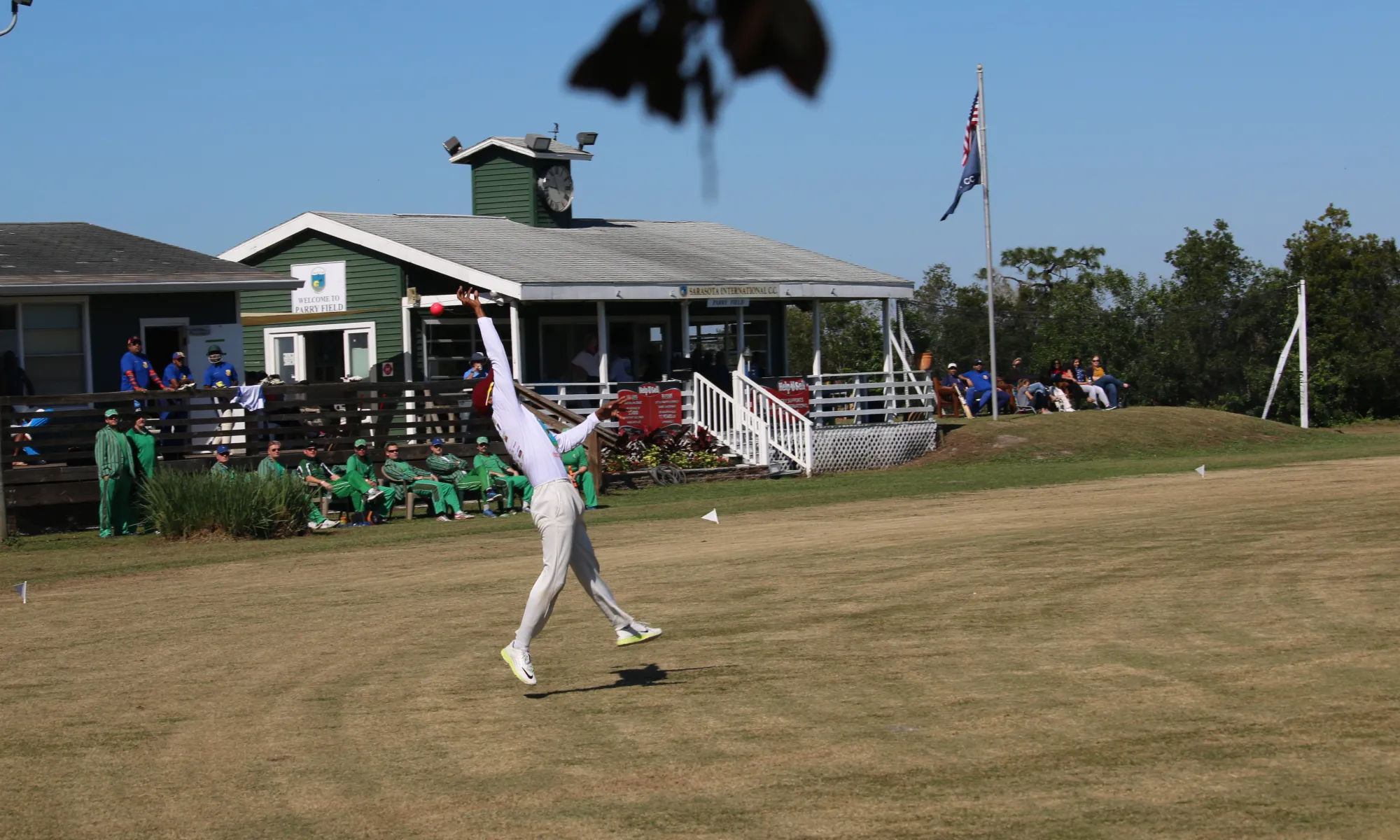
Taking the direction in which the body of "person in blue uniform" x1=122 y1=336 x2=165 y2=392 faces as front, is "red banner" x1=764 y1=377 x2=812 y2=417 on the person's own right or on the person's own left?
on the person's own left

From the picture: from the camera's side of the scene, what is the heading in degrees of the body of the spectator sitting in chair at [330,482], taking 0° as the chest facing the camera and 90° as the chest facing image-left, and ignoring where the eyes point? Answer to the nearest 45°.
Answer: approximately 315°

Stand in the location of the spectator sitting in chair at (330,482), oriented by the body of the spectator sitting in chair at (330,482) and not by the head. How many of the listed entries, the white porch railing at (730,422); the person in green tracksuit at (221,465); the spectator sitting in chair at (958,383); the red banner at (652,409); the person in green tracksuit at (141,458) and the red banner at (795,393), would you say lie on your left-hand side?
4

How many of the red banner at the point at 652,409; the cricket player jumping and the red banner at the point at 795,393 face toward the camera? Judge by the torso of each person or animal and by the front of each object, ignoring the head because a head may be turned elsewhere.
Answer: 2

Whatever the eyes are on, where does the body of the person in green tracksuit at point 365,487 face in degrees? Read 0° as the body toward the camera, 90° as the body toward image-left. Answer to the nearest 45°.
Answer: approximately 315°

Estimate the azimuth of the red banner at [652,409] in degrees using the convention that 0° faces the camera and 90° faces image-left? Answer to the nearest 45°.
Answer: approximately 0°

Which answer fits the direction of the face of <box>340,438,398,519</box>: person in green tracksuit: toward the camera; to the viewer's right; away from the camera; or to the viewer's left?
toward the camera

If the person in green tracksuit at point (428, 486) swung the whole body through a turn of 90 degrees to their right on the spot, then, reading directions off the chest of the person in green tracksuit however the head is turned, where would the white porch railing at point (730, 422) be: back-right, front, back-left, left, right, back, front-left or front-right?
back

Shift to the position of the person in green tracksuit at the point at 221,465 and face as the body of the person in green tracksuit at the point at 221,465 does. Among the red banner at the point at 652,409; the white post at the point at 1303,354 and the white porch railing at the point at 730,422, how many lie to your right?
0

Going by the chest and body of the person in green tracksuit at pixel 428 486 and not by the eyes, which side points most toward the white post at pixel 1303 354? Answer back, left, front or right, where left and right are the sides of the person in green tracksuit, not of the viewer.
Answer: left

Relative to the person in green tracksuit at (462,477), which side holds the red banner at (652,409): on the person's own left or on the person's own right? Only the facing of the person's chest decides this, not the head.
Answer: on the person's own left

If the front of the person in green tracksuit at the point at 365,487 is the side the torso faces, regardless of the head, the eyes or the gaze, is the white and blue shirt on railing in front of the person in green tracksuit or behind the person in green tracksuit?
behind

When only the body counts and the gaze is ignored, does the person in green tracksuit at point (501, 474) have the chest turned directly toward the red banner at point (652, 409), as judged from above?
no

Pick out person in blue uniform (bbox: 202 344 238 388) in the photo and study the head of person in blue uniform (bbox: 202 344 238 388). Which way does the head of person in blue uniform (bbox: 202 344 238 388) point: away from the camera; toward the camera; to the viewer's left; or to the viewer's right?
toward the camera

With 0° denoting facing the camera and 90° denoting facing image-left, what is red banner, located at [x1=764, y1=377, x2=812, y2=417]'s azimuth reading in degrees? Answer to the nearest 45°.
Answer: approximately 0°

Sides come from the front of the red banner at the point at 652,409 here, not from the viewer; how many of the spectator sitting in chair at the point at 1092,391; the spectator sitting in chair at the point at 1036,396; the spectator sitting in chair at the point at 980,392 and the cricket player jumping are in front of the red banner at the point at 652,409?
1

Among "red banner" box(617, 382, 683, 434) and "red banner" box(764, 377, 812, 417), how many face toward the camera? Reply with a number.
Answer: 2

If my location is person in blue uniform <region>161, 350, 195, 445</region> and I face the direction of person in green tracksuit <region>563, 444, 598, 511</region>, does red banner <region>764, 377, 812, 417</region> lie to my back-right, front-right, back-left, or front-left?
front-left
